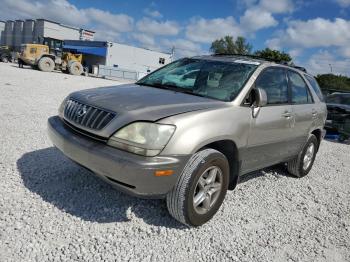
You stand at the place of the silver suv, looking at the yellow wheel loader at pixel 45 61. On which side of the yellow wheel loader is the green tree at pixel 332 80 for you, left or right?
right

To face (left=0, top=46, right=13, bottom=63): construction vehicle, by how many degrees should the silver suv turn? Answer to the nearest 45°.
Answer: approximately 90° to its right

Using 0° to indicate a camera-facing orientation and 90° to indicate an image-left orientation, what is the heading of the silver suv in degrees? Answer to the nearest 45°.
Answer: approximately 45°

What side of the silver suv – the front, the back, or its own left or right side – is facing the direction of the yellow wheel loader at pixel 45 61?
right

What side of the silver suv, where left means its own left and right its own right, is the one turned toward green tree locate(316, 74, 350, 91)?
back
